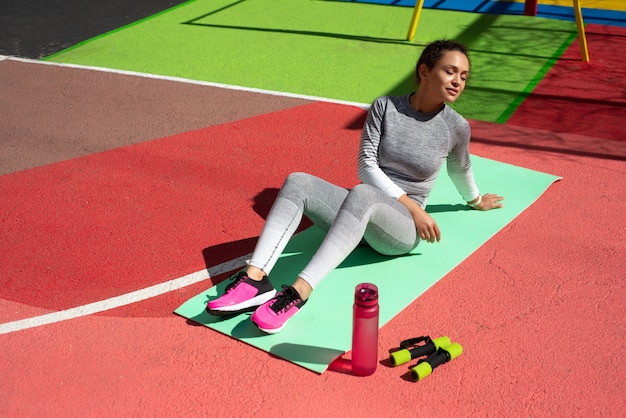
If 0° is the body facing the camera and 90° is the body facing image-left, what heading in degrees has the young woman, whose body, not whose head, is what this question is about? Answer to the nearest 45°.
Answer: approximately 45°

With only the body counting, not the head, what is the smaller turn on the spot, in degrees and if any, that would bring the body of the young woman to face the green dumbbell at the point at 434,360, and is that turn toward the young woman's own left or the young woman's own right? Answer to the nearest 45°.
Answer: approximately 45° to the young woman's own left

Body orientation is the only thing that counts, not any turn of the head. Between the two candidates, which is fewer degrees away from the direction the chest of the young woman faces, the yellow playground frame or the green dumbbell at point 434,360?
the green dumbbell

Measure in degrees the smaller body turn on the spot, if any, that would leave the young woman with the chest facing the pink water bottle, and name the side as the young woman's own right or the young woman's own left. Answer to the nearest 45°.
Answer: approximately 45° to the young woman's own left

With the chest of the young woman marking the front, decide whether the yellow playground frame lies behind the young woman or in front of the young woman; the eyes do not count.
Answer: behind

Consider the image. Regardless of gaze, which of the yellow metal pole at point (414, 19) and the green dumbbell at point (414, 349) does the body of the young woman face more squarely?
the green dumbbell

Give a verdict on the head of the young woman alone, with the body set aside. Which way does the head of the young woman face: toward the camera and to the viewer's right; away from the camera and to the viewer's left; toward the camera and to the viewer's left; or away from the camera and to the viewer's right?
toward the camera and to the viewer's right

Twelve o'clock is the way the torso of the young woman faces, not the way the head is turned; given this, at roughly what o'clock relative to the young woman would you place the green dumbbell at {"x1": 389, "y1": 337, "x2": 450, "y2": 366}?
The green dumbbell is roughly at 10 o'clock from the young woman.

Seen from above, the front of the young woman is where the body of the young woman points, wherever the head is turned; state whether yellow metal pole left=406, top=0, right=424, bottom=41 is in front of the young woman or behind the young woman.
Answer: behind
